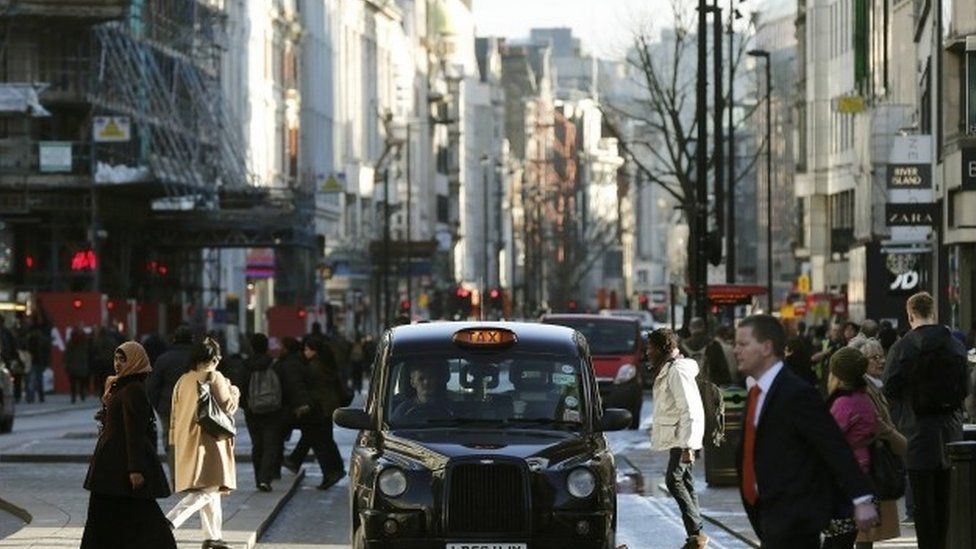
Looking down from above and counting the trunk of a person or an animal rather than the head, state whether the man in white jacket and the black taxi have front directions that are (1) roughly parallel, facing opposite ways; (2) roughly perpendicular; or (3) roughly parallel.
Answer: roughly perpendicular

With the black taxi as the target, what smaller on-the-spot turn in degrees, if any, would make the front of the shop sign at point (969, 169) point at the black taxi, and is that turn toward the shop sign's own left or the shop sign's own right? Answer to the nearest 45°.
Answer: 0° — it already faces it

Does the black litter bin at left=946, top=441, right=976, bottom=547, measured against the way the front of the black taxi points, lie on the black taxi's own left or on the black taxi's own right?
on the black taxi's own left

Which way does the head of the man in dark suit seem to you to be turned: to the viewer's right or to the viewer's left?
to the viewer's left

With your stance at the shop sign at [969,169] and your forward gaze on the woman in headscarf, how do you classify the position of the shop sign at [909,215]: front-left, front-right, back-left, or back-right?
back-right
